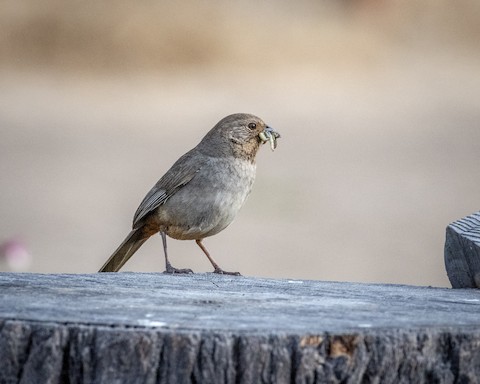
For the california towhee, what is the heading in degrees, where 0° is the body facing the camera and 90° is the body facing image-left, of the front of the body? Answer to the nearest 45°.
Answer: approximately 270°

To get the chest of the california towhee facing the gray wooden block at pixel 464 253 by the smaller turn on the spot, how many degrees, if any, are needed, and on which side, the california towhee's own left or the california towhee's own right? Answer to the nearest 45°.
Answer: approximately 45° to the california towhee's own right
